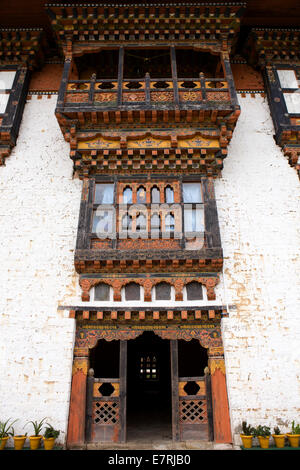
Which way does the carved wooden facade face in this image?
toward the camera
